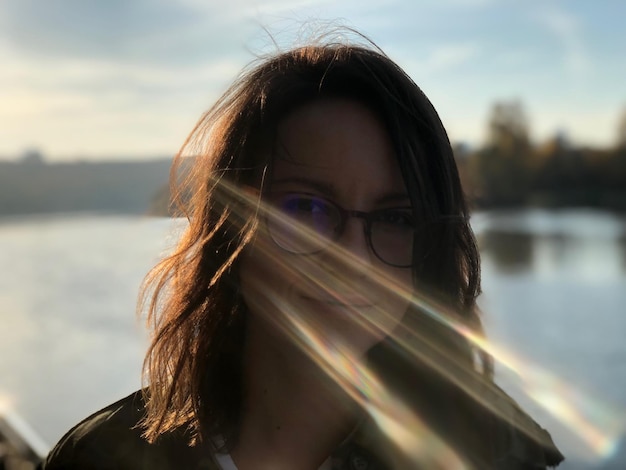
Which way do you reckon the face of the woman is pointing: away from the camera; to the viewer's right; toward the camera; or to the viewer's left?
toward the camera

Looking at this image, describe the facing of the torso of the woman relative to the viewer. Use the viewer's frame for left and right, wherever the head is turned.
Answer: facing the viewer

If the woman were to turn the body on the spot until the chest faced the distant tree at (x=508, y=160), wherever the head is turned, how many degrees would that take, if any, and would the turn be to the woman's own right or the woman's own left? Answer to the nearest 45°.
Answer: approximately 180°
